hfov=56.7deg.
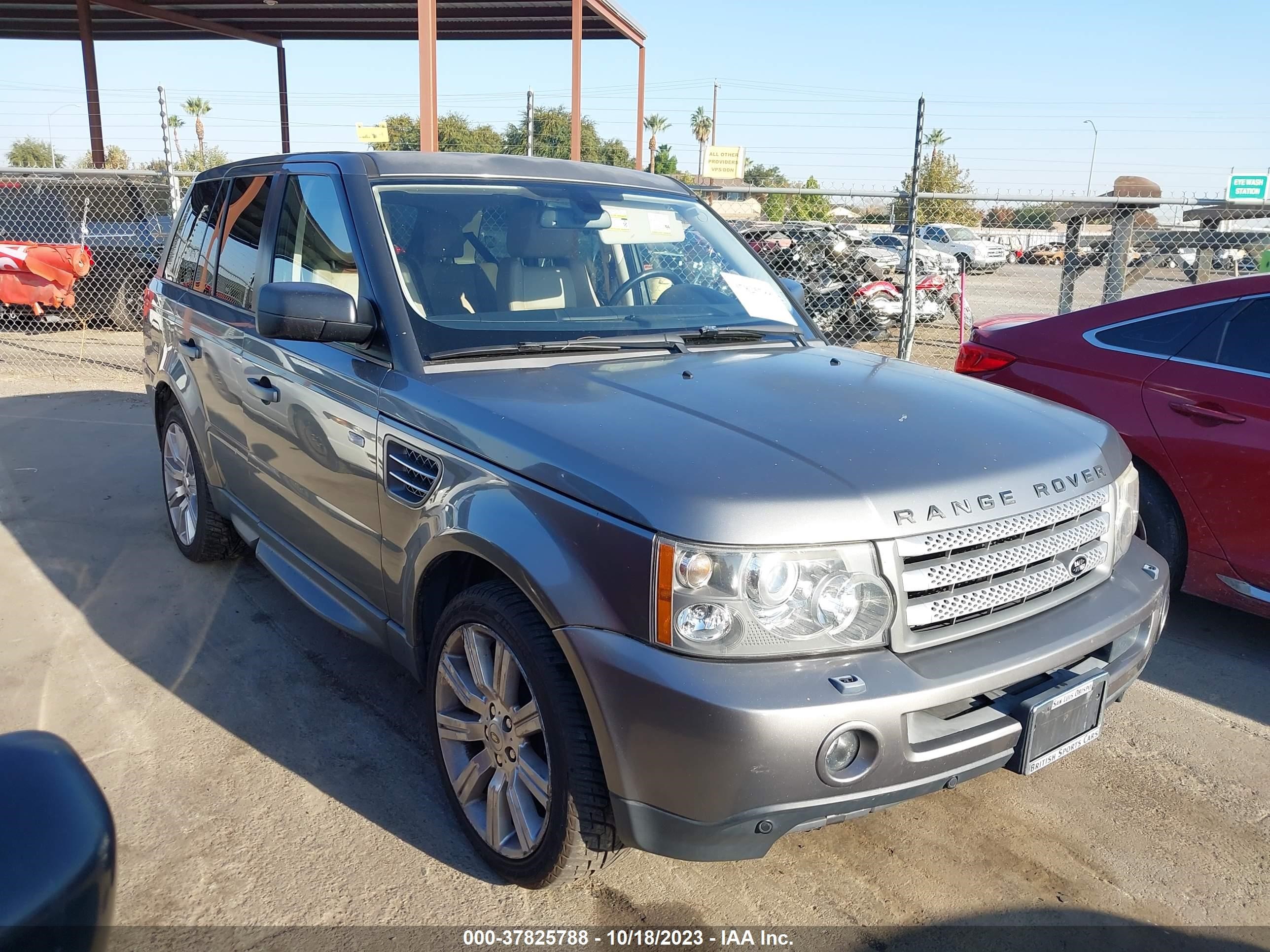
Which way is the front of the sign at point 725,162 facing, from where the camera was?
facing the viewer

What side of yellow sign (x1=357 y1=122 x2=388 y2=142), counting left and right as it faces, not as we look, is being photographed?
front

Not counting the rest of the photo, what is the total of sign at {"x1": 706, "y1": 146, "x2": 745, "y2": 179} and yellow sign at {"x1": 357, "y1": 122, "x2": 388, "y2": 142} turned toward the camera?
2

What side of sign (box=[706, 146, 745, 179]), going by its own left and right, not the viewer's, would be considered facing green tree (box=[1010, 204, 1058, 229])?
left

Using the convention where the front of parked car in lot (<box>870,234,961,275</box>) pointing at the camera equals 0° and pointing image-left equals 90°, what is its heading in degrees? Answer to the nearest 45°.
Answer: approximately 315°

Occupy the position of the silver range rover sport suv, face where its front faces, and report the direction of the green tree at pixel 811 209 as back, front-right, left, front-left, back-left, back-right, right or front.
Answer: back-left
